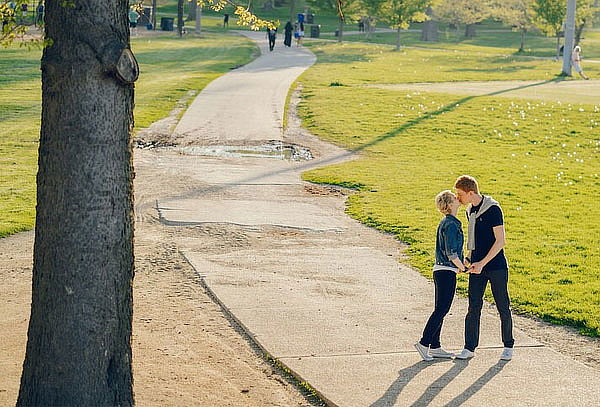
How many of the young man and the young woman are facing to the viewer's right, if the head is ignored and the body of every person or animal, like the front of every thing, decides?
1

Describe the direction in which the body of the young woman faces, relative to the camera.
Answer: to the viewer's right

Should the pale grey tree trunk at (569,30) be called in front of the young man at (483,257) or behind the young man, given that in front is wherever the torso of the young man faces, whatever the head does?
behind

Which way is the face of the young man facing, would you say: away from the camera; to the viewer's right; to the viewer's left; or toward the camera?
to the viewer's left

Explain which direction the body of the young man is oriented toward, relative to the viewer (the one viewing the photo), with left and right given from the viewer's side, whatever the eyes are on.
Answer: facing the viewer and to the left of the viewer

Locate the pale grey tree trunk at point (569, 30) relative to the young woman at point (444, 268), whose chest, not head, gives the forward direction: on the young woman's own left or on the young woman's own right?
on the young woman's own left

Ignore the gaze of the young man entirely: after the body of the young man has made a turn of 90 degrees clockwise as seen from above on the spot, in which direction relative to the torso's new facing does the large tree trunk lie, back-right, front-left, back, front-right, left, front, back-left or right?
left

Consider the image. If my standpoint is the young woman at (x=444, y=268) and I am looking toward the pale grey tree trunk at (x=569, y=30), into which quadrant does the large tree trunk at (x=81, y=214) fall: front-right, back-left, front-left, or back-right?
back-left
